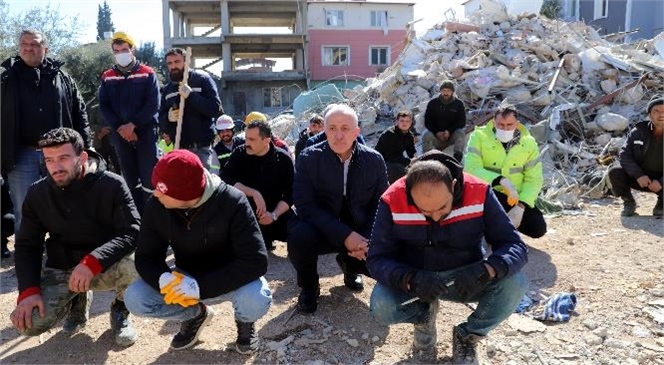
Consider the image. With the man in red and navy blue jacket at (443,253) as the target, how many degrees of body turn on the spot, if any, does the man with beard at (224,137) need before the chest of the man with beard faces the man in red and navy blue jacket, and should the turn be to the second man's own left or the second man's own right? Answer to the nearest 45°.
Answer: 0° — they already face them

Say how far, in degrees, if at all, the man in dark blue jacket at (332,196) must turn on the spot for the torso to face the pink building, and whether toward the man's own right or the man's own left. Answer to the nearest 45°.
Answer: approximately 180°

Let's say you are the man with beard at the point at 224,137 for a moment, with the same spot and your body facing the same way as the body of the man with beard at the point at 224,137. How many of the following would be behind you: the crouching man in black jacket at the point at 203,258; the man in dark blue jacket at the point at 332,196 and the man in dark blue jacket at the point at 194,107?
0

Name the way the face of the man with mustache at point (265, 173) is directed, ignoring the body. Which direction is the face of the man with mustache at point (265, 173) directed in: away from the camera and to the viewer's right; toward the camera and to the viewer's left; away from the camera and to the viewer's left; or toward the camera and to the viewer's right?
toward the camera and to the viewer's left

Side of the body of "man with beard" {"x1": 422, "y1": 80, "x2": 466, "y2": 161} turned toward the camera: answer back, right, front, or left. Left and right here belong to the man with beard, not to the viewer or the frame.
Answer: front

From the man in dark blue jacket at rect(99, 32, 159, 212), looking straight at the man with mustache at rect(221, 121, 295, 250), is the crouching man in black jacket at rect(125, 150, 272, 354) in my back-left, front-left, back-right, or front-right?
front-right

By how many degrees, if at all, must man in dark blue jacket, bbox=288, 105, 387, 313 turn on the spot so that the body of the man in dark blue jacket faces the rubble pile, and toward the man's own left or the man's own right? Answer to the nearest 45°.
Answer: approximately 135° to the man's own left

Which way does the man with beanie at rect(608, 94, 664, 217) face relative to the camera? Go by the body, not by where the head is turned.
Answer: toward the camera

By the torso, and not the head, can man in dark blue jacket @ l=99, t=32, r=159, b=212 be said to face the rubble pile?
no

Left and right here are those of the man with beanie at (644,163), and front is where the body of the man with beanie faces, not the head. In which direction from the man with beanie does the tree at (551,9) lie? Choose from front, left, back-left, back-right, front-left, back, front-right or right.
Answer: back

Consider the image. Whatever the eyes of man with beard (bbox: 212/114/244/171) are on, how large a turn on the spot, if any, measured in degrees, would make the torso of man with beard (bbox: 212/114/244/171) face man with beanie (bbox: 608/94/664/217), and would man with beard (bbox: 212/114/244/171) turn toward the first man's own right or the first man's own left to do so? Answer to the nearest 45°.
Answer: approximately 90° to the first man's own left

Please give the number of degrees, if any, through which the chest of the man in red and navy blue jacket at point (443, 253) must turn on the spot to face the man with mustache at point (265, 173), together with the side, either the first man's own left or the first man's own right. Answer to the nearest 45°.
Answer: approximately 135° to the first man's own right

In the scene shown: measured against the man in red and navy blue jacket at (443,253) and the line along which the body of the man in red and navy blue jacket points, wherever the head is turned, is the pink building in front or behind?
behind

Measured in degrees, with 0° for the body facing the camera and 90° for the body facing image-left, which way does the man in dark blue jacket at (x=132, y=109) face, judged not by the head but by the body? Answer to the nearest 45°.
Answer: approximately 0°

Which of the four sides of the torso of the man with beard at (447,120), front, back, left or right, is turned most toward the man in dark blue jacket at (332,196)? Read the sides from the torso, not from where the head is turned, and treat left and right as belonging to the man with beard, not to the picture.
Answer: front

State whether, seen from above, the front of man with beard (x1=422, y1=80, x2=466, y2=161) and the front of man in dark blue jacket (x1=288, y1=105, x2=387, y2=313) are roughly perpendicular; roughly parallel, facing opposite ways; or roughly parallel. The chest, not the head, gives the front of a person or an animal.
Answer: roughly parallel

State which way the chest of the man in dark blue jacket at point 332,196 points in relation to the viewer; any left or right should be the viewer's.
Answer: facing the viewer

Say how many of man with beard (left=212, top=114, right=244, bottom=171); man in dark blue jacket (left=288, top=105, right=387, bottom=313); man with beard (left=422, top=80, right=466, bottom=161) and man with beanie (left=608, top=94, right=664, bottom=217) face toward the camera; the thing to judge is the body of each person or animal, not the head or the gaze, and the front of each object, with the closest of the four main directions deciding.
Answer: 4

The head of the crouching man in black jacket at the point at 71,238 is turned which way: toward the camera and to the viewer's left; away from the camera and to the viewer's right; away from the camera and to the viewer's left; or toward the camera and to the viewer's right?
toward the camera and to the viewer's left
